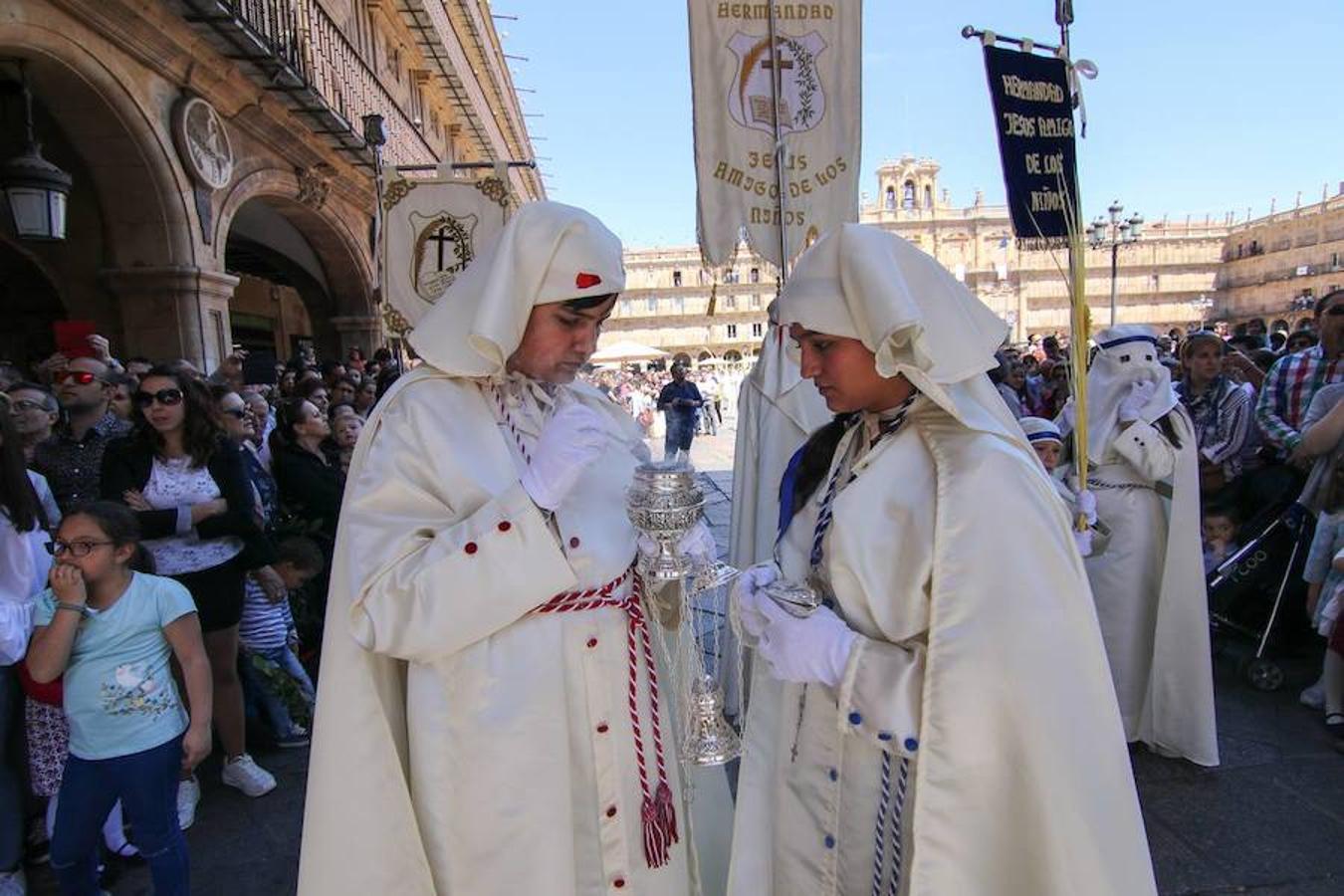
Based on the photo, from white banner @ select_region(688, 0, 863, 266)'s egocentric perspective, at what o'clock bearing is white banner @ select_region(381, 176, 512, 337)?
white banner @ select_region(381, 176, 512, 337) is roughly at 4 o'clock from white banner @ select_region(688, 0, 863, 266).

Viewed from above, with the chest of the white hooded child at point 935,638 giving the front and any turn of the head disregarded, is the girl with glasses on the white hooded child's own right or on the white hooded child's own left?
on the white hooded child's own right

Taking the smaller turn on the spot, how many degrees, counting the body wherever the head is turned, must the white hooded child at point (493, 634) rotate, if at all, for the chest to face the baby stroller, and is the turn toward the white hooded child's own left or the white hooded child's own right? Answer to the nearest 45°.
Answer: approximately 90° to the white hooded child's own left

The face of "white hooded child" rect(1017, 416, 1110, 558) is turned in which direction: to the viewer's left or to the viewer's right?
to the viewer's left

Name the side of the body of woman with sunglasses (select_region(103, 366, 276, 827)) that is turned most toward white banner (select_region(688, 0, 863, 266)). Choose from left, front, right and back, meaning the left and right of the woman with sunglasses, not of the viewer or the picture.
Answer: left

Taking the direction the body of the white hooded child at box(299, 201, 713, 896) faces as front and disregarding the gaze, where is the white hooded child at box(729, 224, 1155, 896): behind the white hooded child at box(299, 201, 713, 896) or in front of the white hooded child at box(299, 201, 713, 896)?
in front

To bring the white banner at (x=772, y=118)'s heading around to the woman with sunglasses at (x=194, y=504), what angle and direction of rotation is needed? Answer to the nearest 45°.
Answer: approximately 45° to its right

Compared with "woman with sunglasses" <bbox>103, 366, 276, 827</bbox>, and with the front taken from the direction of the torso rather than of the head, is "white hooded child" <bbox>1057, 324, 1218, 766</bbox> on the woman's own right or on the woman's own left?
on the woman's own left

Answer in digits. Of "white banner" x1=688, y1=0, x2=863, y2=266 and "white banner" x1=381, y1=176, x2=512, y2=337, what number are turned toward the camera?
2

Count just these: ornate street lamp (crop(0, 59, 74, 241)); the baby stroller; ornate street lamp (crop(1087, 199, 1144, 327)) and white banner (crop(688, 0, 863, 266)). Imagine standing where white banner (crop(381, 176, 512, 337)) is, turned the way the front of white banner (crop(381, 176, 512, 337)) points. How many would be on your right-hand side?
1

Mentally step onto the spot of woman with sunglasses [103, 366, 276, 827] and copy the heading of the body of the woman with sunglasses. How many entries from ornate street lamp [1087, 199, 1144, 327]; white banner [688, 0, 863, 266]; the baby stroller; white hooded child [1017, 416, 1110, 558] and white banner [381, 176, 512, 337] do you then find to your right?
0

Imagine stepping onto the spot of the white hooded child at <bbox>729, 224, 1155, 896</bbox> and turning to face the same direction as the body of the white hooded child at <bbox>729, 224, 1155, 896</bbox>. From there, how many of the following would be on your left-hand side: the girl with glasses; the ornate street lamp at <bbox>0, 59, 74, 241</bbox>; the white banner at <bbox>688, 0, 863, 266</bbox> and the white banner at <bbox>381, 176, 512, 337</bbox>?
0

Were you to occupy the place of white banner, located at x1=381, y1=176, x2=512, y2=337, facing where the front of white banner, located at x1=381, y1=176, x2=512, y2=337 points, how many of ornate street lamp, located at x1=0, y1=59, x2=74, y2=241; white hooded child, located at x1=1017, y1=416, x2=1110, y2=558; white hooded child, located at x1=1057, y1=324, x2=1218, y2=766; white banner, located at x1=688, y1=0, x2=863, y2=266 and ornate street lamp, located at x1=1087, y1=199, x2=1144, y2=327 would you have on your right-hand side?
1

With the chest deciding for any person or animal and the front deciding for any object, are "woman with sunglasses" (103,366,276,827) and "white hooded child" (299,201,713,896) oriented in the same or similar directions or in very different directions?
same or similar directions

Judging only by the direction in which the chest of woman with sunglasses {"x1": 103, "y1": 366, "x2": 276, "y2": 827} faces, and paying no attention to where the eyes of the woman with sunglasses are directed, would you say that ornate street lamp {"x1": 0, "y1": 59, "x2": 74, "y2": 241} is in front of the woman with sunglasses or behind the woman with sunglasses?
behind

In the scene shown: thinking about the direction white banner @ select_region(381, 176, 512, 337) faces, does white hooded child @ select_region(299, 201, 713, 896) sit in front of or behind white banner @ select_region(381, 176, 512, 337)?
in front

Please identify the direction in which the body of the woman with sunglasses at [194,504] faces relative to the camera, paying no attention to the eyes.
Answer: toward the camera

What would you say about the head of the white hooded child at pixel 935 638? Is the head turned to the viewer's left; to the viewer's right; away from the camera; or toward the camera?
to the viewer's left

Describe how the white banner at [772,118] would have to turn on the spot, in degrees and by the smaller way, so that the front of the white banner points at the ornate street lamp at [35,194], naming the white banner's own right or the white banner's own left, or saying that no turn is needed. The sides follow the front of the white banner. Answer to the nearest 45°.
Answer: approximately 90° to the white banner's own right

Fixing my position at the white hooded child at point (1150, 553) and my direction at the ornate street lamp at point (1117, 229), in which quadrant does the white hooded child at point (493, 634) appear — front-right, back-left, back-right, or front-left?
back-left
